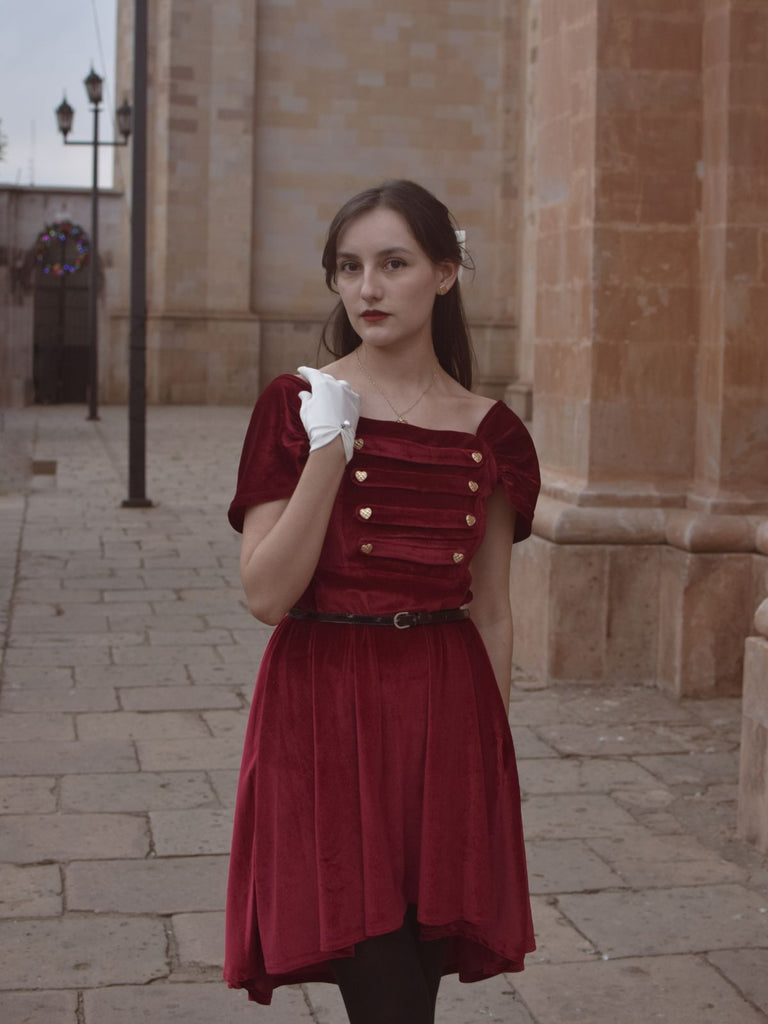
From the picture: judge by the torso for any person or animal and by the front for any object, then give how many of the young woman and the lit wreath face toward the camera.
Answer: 2

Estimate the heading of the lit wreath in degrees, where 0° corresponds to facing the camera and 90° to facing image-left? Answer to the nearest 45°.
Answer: approximately 0°

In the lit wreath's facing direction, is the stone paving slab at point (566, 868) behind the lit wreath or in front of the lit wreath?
in front

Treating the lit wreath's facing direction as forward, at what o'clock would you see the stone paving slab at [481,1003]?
The stone paving slab is roughly at 12 o'clock from the lit wreath.

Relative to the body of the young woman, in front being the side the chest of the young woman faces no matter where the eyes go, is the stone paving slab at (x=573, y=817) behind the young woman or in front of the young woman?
behind

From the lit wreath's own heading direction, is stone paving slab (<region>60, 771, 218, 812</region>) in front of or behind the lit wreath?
in front

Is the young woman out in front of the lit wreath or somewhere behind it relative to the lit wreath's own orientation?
in front

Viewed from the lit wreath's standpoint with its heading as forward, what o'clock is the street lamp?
The street lamp is roughly at 12 o'clock from the lit wreath.

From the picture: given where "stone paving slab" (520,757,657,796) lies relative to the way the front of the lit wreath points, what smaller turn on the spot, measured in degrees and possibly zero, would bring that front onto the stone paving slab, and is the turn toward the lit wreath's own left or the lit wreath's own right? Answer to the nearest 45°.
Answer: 0° — it already faces it

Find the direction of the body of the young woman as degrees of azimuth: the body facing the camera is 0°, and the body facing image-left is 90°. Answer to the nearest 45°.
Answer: approximately 0°

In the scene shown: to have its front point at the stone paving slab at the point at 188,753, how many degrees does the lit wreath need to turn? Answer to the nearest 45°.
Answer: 0° — it already faces it

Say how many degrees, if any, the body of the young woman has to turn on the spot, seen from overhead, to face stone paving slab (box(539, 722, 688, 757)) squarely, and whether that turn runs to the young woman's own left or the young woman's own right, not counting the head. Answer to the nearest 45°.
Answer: approximately 180°

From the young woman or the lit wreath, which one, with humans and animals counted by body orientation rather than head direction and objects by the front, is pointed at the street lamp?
the lit wreath
